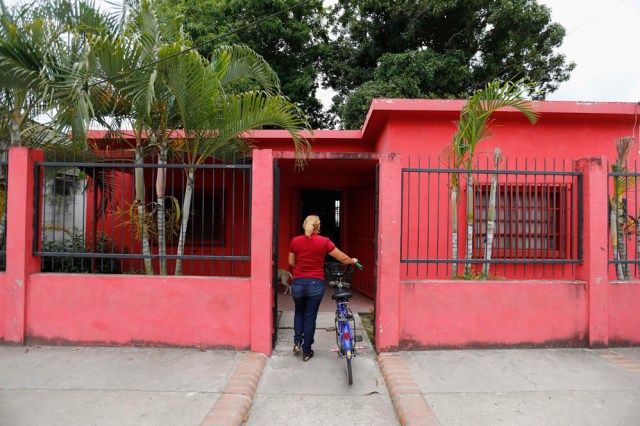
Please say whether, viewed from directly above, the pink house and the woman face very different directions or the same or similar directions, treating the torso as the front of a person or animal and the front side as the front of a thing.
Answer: very different directions

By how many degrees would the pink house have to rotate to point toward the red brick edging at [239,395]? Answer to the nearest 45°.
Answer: approximately 45° to its right

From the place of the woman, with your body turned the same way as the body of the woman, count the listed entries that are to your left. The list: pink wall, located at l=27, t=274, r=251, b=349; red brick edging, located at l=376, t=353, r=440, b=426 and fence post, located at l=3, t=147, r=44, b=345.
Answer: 2

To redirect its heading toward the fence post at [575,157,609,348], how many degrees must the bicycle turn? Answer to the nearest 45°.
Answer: approximately 90° to its right

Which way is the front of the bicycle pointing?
away from the camera

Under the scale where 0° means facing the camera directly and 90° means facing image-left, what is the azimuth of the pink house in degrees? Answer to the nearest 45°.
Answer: approximately 0°

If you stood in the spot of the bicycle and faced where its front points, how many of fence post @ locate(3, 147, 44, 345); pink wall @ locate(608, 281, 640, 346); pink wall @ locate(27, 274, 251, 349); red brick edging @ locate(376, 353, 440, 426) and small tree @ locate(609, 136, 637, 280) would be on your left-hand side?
2

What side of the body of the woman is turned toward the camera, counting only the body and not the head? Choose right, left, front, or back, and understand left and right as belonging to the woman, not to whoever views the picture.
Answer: back

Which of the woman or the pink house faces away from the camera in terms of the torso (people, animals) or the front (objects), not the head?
the woman

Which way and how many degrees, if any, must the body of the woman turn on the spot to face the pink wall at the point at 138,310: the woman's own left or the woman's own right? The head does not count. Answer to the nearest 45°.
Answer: approximately 90° to the woman's own left

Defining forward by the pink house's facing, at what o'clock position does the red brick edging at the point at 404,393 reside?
The red brick edging is roughly at 12 o'clock from the pink house.

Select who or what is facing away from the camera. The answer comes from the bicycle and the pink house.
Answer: the bicycle

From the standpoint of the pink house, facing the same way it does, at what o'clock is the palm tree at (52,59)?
The palm tree is roughly at 3 o'clock from the pink house.
